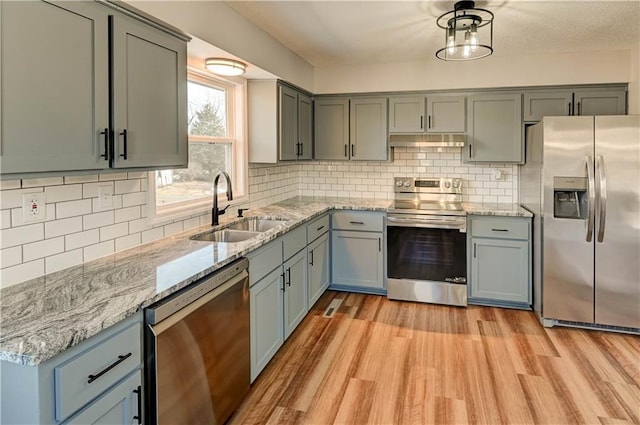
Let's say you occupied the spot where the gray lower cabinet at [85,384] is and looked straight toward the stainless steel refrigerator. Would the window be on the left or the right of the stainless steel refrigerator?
left

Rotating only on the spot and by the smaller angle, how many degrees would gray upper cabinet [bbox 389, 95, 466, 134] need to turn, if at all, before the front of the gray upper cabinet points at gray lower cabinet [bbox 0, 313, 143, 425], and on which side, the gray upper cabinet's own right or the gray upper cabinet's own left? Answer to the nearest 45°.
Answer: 0° — it already faces it

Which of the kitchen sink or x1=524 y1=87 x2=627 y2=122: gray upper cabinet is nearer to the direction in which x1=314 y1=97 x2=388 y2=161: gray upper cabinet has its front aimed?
the kitchen sink

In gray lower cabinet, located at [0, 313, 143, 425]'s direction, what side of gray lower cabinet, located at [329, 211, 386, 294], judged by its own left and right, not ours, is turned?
front

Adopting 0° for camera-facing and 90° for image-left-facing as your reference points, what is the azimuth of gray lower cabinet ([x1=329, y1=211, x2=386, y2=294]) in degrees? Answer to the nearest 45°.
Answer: approximately 0°

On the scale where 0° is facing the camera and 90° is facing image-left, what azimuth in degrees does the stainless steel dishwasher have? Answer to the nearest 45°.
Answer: approximately 315°

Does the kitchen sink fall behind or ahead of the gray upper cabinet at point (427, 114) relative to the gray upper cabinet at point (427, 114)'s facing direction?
ahead

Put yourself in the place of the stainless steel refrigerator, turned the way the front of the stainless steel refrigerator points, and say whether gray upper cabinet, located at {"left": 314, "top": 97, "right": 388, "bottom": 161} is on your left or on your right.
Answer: on your right
